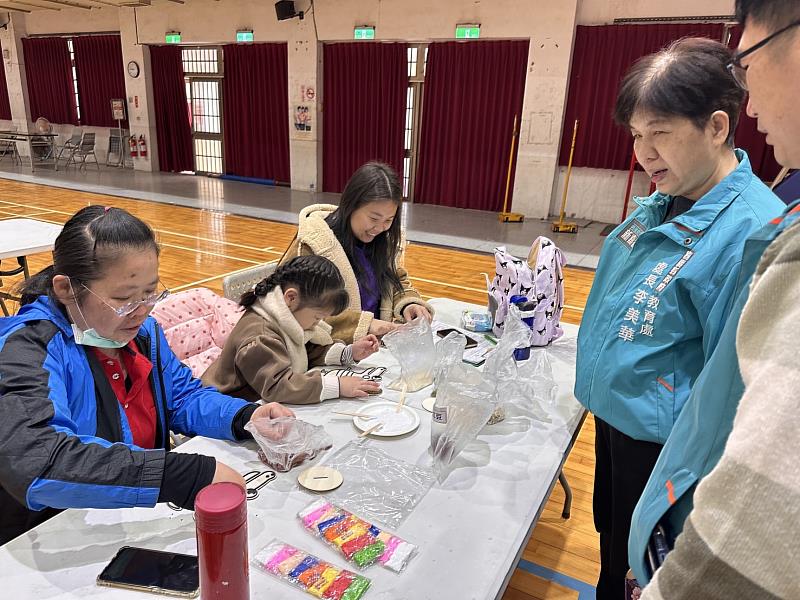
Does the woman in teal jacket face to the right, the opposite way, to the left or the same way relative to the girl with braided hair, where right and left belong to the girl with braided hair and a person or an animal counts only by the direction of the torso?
the opposite way

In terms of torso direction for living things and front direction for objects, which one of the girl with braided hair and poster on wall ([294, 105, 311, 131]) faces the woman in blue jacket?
the poster on wall

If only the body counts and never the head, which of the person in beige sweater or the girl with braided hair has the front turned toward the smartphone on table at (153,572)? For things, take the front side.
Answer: the person in beige sweater

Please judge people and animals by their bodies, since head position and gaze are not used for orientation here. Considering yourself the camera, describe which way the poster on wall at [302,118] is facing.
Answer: facing the viewer

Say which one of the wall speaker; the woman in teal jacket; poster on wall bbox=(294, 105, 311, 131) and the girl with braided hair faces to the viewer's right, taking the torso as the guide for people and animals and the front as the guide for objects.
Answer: the girl with braided hair

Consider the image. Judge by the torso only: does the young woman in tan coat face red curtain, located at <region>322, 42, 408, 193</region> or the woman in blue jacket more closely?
the woman in blue jacket

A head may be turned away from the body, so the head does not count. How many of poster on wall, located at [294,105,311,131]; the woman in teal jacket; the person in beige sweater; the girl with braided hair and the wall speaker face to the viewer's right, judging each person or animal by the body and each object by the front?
1

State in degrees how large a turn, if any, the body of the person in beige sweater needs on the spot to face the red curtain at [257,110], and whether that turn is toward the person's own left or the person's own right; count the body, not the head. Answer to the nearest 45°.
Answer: approximately 45° to the person's own right

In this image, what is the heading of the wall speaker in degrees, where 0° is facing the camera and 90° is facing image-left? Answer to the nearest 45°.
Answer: approximately 45°

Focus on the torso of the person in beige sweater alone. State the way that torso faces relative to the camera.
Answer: to the viewer's left

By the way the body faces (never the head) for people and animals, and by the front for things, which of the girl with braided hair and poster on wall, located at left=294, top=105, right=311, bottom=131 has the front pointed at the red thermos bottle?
the poster on wall

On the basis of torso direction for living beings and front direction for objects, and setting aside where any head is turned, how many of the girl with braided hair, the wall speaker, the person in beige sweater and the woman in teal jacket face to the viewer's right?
1

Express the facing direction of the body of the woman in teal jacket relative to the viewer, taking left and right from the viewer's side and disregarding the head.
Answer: facing the viewer and to the left of the viewer

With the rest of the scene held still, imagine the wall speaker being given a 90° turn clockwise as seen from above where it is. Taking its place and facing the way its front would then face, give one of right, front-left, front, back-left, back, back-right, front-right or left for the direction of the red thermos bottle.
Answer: back-left

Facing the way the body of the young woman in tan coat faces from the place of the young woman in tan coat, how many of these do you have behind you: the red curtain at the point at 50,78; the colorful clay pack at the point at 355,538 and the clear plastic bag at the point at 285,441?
1

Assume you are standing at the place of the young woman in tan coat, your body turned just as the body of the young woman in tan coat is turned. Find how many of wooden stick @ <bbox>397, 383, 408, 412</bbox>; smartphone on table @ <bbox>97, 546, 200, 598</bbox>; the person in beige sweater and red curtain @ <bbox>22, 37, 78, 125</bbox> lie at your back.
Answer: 1

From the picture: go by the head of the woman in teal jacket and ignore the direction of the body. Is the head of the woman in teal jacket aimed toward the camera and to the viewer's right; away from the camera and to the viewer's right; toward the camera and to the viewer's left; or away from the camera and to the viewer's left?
toward the camera and to the viewer's left

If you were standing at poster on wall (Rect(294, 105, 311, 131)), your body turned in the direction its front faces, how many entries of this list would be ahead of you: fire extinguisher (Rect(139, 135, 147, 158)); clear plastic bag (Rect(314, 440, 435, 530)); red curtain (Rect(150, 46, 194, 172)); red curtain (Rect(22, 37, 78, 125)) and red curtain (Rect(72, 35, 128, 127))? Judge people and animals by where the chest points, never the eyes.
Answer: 1

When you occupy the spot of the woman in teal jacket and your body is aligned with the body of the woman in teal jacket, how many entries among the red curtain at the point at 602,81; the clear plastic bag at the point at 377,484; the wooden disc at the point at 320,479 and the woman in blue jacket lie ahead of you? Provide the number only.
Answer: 3

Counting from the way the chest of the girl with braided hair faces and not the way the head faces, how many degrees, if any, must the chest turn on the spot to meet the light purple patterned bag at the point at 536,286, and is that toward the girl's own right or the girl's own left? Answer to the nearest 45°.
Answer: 0° — they already face it

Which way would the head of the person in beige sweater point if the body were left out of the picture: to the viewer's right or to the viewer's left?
to the viewer's left

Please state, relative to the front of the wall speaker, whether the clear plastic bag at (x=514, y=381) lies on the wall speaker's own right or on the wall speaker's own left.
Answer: on the wall speaker's own left

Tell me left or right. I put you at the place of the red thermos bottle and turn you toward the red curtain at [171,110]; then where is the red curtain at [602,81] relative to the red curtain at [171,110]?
right

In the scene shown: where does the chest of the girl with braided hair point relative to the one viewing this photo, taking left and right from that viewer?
facing to the right of the viewer
